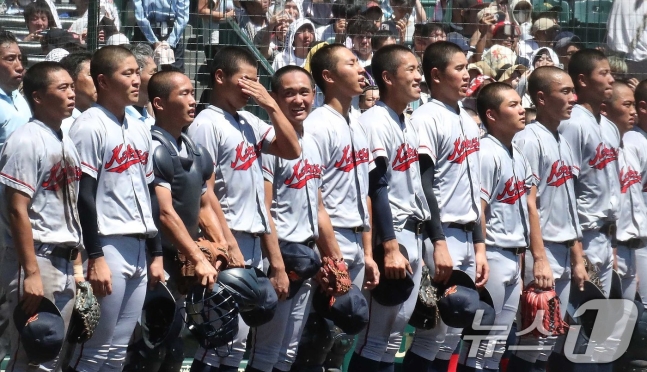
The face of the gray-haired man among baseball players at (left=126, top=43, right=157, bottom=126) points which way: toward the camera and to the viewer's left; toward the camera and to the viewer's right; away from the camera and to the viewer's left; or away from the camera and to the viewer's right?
toward the camera and to the viewer's right

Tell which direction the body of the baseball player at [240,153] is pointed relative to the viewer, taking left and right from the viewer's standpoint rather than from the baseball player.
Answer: facing the viewer and to the right of the viewer

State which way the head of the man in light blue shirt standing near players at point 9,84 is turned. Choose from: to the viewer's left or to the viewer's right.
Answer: to the viewer's right

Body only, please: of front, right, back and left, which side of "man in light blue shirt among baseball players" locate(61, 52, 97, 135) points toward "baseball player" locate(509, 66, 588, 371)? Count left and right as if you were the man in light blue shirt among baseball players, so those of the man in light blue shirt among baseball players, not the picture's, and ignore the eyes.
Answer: front

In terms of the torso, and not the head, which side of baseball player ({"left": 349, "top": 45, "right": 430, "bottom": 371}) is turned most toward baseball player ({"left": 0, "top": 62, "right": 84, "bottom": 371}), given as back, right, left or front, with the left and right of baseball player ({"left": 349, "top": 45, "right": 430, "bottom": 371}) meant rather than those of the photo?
right

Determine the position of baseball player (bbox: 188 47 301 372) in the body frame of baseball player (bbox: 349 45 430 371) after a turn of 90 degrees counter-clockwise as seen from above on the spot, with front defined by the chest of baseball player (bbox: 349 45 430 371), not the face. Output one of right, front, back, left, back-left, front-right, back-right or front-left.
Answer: back

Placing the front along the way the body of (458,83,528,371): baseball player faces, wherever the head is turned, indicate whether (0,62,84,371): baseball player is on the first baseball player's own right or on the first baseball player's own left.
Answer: on the first baseball player's own right

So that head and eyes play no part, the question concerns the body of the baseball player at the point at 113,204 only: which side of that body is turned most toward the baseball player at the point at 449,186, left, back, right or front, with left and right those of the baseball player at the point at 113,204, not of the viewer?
left

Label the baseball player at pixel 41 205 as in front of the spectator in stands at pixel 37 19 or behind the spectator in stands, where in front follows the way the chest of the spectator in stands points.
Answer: in front

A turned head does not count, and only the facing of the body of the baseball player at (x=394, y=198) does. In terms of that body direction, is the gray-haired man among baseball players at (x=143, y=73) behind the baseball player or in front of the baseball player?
behind
